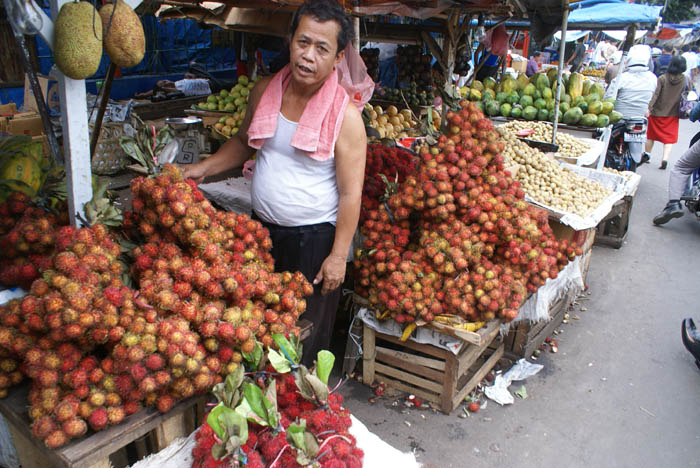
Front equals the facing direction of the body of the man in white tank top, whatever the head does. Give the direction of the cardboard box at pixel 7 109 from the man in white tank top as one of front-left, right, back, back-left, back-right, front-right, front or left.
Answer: right

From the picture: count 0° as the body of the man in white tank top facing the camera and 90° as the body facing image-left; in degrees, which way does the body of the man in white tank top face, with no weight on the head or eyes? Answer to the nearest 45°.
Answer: approximately 45°

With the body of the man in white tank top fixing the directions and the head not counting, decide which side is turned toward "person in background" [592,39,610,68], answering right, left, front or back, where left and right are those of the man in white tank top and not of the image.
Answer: back

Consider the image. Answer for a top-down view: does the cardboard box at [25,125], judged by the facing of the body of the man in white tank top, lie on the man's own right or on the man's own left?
on the man's own right

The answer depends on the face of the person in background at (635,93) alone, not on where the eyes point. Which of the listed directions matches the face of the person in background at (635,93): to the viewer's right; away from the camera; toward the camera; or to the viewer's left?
away from the camera

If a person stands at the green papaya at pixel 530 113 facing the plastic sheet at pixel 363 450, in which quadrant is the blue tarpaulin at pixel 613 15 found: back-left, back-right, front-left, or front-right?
back-left

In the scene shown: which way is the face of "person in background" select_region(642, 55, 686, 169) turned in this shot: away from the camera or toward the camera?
away from the camera

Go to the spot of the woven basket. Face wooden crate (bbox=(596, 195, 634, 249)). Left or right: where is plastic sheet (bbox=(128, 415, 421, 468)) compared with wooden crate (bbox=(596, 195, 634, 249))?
right

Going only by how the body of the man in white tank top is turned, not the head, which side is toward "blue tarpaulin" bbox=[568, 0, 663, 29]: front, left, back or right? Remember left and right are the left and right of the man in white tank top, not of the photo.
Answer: back
